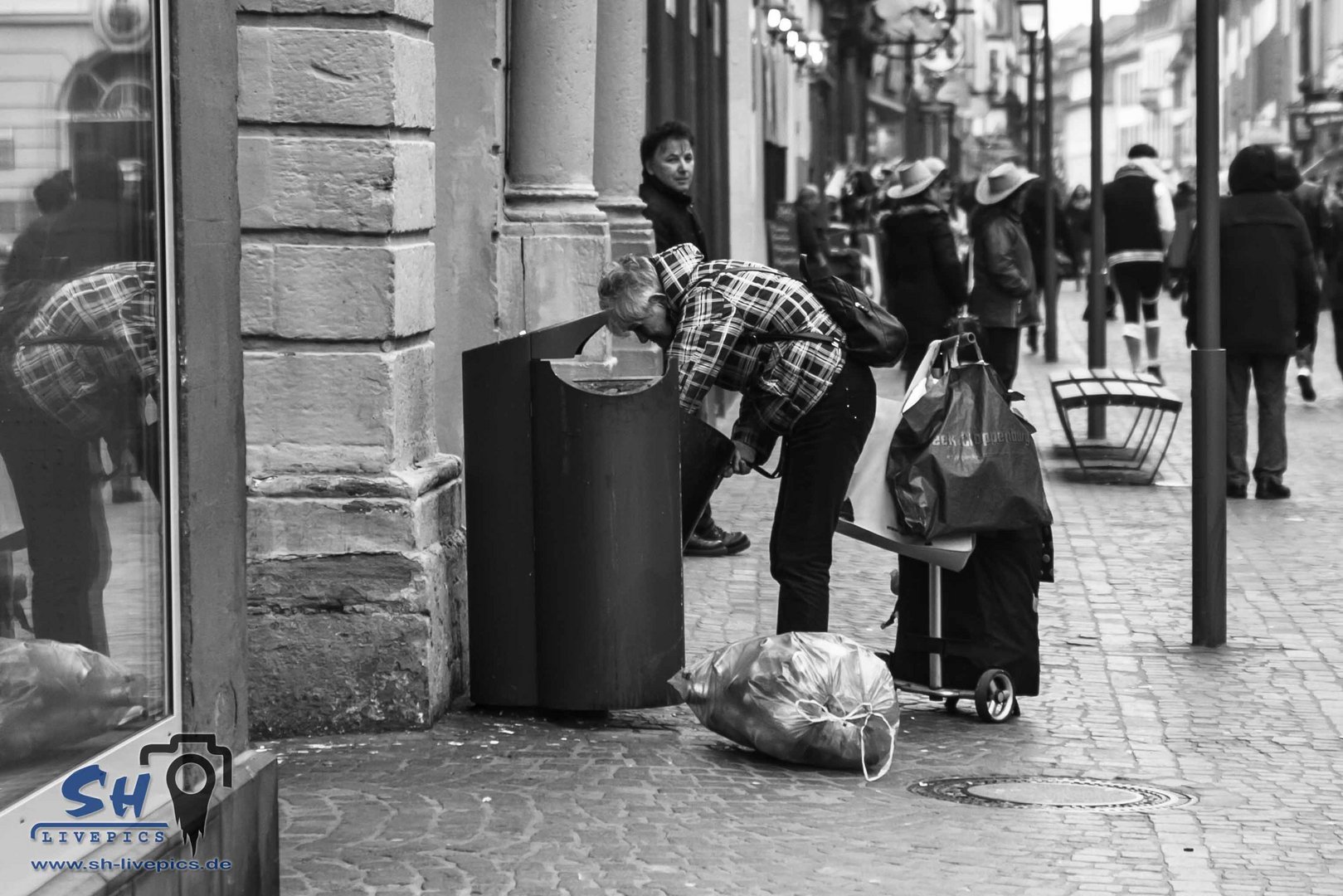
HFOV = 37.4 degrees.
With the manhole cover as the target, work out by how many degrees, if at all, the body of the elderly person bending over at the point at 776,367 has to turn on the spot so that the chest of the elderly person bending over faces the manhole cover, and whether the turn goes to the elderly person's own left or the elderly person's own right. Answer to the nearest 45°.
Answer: approximately 135° to the elderly person's own left

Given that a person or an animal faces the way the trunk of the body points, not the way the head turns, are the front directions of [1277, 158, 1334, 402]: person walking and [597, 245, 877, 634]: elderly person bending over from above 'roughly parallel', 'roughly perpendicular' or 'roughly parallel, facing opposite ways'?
roughly perpendicular

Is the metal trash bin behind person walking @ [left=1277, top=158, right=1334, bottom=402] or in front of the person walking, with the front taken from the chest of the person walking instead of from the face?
behind

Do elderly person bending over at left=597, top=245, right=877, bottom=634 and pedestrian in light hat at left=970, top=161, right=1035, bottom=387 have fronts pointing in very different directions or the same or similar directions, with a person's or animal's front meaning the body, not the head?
very different directions

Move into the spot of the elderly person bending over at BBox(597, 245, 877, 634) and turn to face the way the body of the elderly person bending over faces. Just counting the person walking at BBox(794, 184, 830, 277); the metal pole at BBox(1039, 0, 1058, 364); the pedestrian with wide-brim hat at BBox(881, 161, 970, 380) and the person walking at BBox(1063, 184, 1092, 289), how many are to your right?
4

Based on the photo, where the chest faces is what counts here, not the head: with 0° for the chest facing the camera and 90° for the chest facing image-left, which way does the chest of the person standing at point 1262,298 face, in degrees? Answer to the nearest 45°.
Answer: approximately 180°
